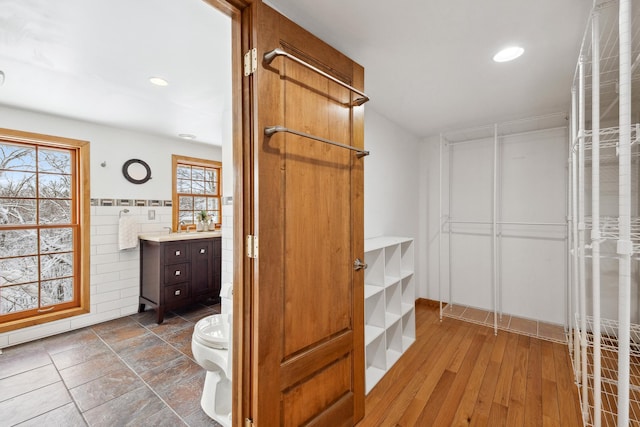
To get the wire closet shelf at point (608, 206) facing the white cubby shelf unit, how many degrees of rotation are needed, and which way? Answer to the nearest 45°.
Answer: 0° — it already faces it

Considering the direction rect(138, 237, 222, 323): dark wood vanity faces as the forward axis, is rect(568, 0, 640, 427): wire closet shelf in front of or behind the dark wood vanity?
in front

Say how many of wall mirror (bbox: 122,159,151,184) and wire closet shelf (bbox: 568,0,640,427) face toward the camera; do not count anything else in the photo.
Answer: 1

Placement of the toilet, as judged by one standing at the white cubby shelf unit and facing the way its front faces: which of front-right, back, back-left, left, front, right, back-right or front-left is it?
right

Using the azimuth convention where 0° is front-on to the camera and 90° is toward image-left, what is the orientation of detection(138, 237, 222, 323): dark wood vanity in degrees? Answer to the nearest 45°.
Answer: approximately 315°

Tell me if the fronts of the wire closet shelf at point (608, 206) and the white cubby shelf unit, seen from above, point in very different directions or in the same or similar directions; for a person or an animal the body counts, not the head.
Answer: very different directions

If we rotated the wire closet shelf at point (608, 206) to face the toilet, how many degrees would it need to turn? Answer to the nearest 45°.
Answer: approximately 45° to its left

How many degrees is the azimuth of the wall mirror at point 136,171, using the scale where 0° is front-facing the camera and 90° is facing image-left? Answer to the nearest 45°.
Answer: approximately 0°

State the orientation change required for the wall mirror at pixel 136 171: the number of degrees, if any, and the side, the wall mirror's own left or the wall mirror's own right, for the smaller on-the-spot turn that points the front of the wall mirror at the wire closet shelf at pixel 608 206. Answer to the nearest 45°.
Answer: approximately 45° to the wall mirror's own left

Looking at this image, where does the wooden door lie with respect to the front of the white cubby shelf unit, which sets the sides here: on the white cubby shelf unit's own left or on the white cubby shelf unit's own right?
on the white cubby shelf unit's own right

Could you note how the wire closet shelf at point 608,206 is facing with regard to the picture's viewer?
facing to the left of the viewer

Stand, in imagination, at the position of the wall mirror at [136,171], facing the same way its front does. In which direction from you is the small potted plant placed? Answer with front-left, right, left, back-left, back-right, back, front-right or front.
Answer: left
